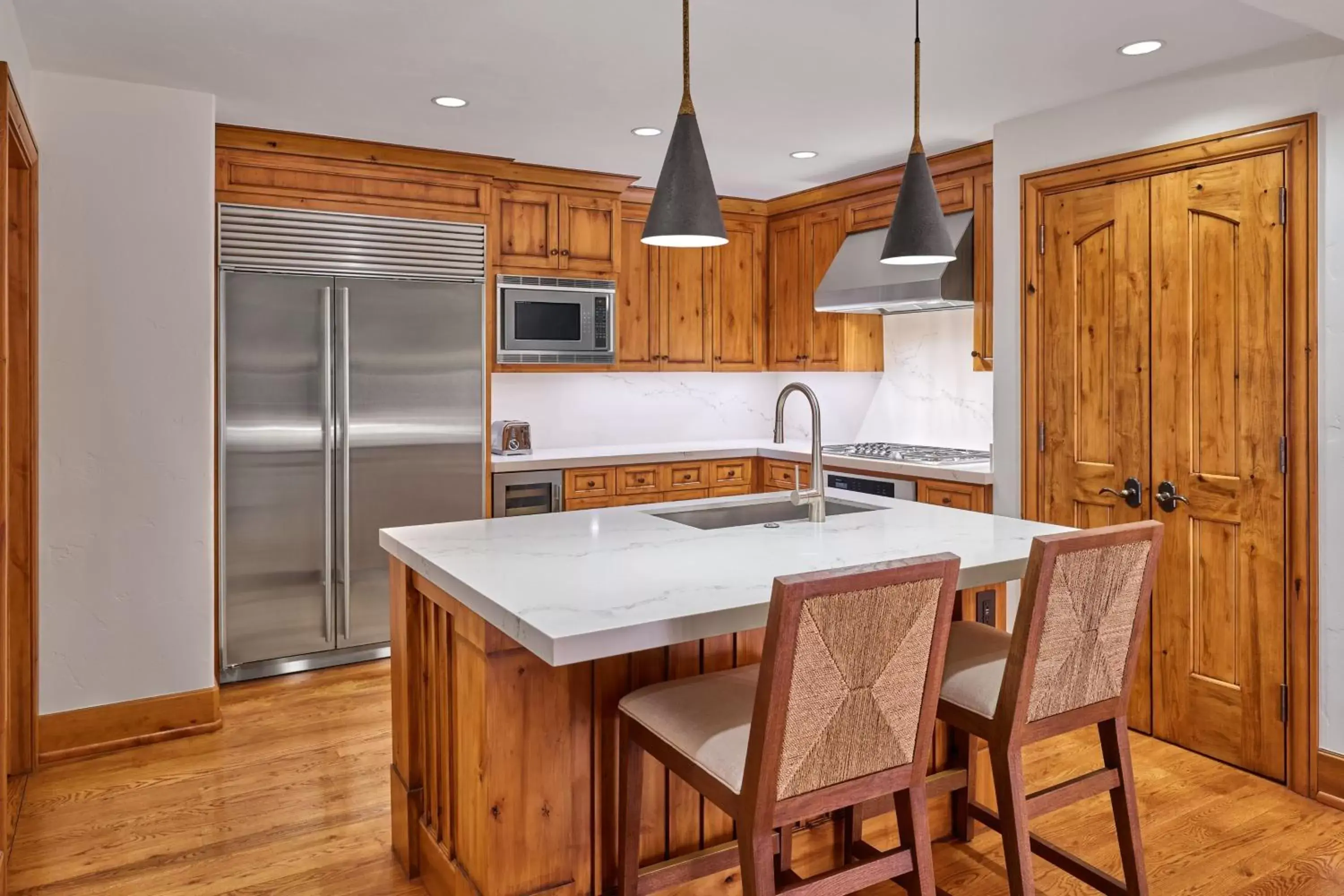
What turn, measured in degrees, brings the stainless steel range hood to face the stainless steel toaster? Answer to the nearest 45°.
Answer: approximately 45° to its right

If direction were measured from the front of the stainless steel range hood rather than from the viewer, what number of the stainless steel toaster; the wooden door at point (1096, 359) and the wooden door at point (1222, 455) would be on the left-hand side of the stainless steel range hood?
2

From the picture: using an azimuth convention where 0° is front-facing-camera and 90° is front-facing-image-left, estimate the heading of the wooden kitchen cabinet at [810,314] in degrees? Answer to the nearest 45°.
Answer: approximately 45°

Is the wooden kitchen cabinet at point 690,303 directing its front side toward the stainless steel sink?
yes

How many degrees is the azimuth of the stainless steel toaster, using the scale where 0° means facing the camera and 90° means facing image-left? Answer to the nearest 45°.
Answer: approximately 0°

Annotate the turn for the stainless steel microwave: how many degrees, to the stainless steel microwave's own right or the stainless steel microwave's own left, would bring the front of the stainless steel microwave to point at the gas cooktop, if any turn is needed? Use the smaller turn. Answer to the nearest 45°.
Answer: approximately 90° to the stainless steel microwave's own left

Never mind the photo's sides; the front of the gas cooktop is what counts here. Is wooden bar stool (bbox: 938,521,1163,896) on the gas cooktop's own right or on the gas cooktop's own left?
on the gas cooktop's own left

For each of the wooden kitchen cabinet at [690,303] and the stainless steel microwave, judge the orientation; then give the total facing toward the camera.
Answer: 2
